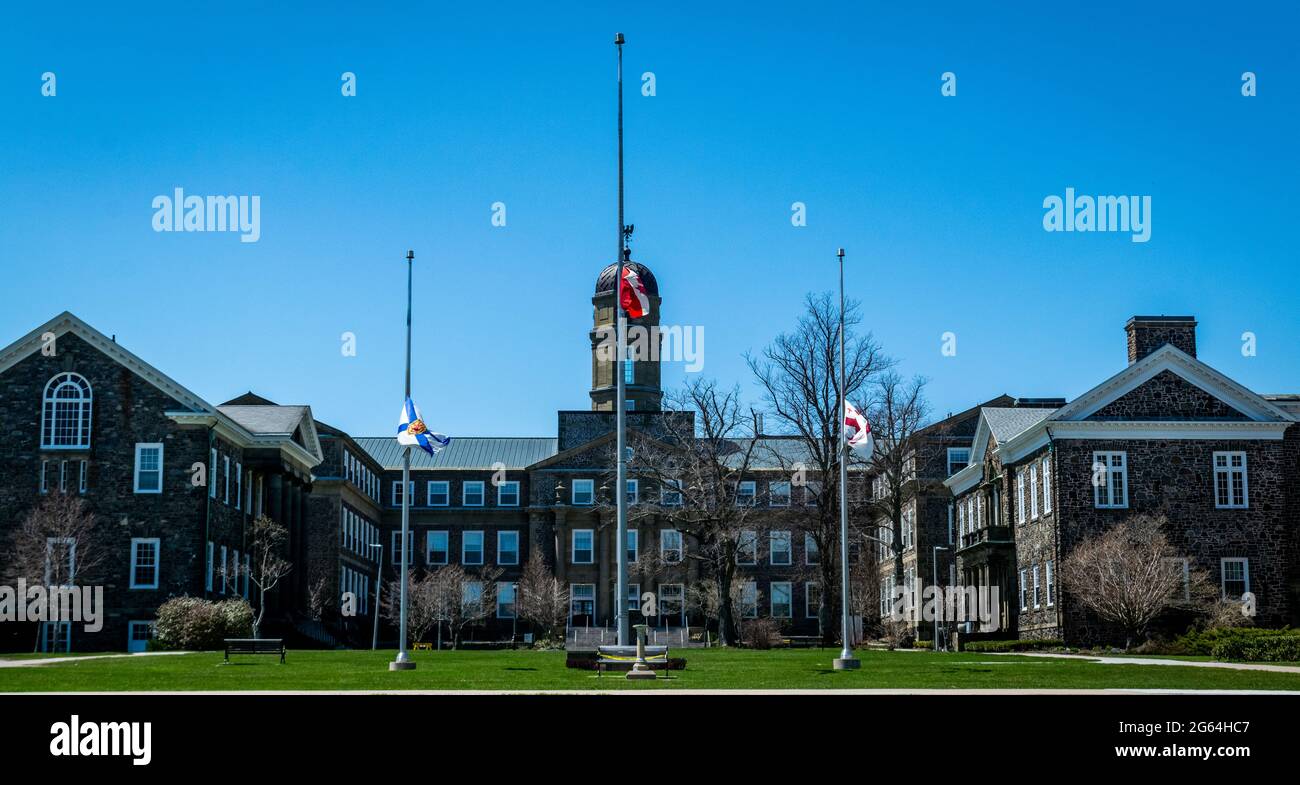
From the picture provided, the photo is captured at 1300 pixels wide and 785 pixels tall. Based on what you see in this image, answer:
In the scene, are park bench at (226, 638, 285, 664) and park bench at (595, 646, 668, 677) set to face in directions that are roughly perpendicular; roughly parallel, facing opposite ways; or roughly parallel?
roughly parallel

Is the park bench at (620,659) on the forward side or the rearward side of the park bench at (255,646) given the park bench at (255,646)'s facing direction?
on the forward side

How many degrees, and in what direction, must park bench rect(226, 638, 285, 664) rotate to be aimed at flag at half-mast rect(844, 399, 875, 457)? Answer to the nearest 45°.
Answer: approximately 45° to its left

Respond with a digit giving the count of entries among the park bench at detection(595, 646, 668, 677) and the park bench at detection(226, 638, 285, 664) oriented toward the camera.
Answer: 2

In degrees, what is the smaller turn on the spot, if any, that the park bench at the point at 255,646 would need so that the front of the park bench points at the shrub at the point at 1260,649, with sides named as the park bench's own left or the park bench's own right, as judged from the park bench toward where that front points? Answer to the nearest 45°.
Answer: approximately 90° to the park bench's own left

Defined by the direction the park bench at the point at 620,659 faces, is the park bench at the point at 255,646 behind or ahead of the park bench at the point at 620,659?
behind

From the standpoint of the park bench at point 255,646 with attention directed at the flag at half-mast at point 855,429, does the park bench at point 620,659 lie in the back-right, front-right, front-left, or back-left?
front-right

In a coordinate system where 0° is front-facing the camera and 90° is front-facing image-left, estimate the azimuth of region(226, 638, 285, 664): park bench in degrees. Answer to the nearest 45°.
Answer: approximately 0°

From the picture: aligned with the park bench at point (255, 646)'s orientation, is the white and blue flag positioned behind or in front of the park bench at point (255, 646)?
in front

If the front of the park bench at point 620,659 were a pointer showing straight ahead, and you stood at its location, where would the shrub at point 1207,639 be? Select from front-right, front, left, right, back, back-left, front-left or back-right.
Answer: back-left

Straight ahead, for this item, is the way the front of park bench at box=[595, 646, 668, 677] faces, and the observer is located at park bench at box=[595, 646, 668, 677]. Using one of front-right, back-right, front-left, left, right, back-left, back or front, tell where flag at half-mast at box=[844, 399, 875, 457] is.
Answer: back-left

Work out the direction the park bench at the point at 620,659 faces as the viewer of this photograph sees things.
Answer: facing the viewer

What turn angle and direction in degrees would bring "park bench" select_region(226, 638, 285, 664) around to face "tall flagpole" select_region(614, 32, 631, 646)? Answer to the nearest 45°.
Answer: approximately 45° to its left

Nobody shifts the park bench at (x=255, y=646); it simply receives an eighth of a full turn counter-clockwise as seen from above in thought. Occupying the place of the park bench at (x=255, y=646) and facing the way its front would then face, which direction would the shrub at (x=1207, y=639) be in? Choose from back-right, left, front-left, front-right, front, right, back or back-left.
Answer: front-left
